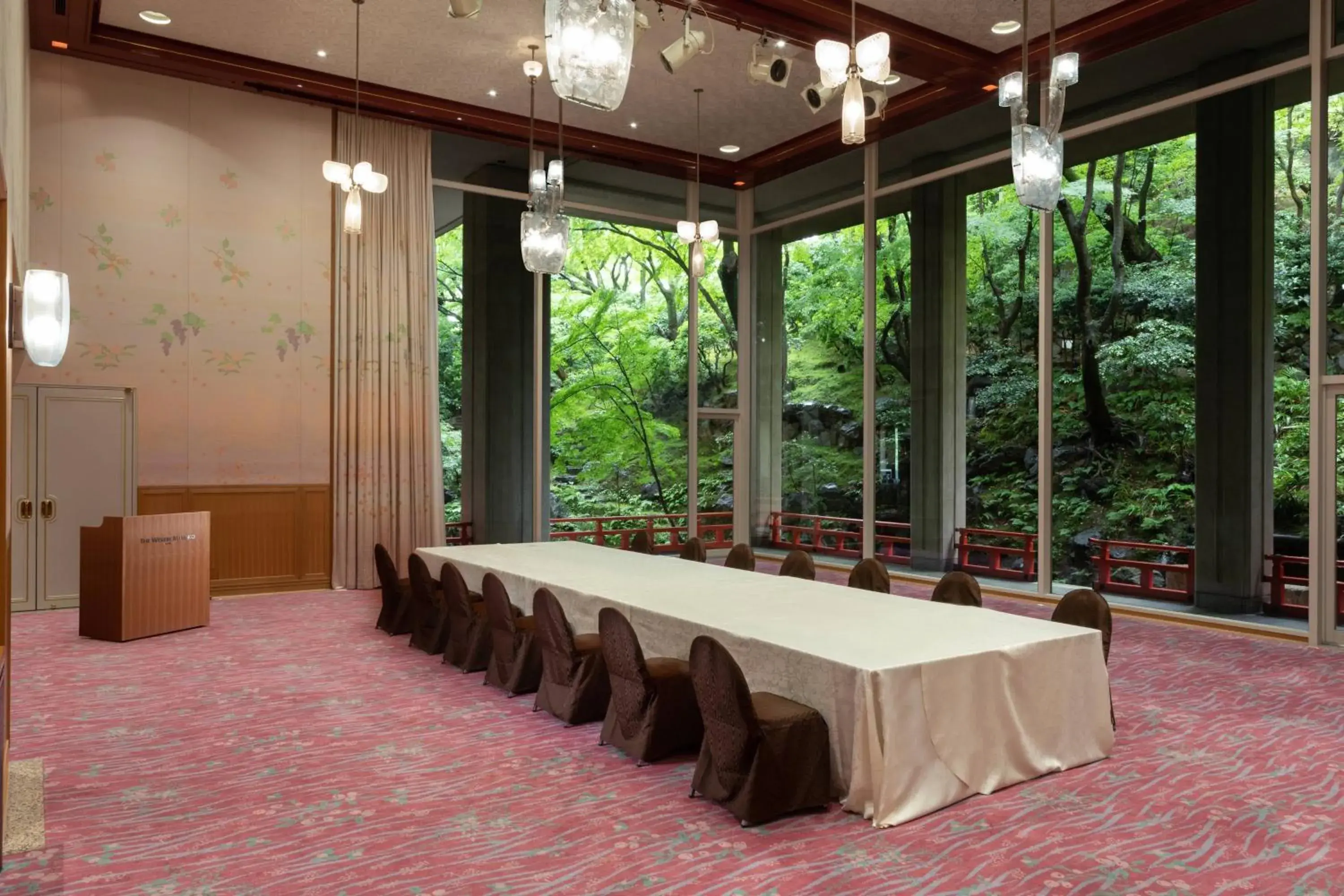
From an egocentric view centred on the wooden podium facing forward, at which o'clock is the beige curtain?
The beige curtain is roughly at 9 o'clock from the wooden podium.

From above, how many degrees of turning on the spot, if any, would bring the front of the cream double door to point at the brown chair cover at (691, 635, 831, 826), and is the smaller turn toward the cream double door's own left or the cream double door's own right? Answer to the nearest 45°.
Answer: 0° — it already faces it

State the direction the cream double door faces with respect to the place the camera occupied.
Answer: facing the viewer

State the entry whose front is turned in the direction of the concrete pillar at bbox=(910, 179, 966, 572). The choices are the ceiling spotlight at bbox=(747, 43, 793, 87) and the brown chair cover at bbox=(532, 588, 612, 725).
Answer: the brown chair cover

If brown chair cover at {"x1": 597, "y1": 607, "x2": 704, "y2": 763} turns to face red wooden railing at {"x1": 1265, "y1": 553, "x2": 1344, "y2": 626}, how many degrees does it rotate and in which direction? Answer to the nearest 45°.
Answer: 0° — it already faces it

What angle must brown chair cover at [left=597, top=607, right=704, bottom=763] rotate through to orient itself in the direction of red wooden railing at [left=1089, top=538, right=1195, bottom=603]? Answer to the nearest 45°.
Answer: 0° — it already faces it

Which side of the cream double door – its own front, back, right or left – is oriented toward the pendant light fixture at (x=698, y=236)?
left

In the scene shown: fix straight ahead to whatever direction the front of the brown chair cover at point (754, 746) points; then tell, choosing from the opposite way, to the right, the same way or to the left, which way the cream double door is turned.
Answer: to the right

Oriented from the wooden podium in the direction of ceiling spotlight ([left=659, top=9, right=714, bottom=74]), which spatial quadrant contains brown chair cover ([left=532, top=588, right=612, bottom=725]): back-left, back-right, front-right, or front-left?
front-right

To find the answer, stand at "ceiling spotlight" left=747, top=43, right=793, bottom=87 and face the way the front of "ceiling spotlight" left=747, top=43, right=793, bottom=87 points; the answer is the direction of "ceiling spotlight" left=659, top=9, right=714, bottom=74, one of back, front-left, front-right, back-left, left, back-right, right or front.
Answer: right

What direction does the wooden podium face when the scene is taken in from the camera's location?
facing the viewer and to the right of the viewer

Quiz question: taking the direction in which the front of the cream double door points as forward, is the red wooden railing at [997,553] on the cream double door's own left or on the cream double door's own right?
on the cream double door's own left

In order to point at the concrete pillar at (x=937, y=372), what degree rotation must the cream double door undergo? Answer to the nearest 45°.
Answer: approximately 90° to its left

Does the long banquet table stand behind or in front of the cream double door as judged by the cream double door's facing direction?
in front

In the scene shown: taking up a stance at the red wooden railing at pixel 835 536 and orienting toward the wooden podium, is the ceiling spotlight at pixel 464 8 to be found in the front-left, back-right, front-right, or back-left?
front-left

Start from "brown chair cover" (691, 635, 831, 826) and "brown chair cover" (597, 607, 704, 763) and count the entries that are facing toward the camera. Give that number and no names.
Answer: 0

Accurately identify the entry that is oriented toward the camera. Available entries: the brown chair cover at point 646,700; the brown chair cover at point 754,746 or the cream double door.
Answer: the cream double door

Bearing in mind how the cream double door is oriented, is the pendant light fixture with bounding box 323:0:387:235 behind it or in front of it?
in front
